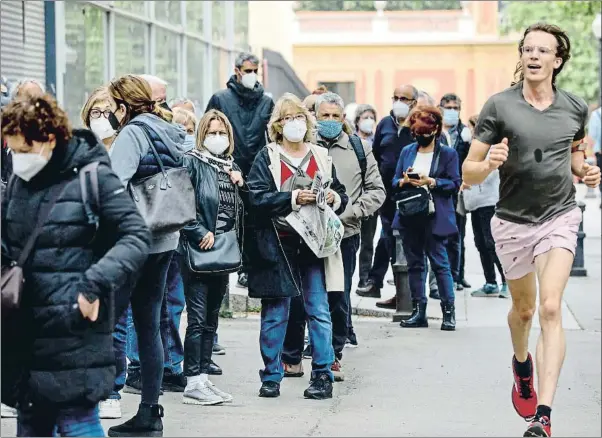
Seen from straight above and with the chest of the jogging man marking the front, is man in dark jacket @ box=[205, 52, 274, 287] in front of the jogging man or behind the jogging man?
behind

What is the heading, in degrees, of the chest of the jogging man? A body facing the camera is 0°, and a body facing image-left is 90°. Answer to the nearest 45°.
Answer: approximately 0°

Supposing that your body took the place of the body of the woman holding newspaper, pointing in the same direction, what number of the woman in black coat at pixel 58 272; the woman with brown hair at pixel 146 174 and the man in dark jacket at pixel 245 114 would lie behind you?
1

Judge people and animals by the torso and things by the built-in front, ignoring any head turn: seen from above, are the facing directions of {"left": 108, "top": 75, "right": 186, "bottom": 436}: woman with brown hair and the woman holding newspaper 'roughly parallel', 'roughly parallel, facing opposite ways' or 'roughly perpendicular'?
roughly perpendicular

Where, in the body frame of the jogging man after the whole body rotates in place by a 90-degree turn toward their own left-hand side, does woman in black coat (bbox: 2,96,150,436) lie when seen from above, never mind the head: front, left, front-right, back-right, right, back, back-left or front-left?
back-right

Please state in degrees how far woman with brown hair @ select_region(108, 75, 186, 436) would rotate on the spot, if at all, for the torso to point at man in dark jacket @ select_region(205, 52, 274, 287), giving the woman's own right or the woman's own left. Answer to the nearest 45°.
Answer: approximately 90° to the woman's own right

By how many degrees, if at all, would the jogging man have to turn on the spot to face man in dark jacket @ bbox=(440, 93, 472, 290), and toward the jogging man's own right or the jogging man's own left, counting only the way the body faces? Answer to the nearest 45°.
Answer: approximately 180°

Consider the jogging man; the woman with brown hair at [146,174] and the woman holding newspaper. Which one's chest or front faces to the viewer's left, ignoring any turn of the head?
the woman with brown hair

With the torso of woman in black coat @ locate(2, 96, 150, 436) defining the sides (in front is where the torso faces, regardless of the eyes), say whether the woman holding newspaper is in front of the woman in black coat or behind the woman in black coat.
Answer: behind

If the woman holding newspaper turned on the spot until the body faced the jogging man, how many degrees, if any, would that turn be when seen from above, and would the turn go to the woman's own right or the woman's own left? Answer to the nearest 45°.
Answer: approximately 45° to the woman's own left

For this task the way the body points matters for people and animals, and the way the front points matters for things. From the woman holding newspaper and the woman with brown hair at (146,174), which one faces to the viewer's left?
the woman with brown hair

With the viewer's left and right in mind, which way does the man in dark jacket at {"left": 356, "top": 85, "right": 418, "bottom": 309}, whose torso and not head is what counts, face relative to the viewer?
facing the viewer and to the left of the viewer
